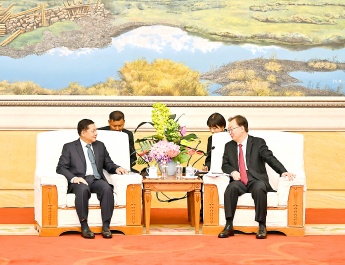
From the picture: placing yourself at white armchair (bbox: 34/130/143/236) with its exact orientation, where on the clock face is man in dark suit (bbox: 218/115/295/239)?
The man in dark suit is roughly at 9 o'clock from the white armchair.

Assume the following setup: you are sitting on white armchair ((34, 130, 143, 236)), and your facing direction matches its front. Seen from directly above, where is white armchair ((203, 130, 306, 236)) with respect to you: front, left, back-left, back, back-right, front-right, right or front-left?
left

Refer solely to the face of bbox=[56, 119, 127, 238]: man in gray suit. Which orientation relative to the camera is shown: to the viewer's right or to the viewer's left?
to the viewer's right

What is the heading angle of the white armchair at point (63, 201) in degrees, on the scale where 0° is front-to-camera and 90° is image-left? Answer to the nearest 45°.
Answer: approximately 0°

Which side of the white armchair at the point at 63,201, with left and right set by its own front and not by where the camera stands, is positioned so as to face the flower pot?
left

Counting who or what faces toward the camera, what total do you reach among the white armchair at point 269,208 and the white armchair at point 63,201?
2

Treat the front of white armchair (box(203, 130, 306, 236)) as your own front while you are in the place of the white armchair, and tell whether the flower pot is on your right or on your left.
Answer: on your right

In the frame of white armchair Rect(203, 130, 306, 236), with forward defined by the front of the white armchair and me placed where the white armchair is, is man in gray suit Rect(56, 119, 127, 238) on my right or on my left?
on my right

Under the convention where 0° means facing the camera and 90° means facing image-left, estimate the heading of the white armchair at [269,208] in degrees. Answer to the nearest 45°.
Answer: approximately 0°

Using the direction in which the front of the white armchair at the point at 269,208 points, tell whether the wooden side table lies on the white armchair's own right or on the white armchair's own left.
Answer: on the white armchair's own right
